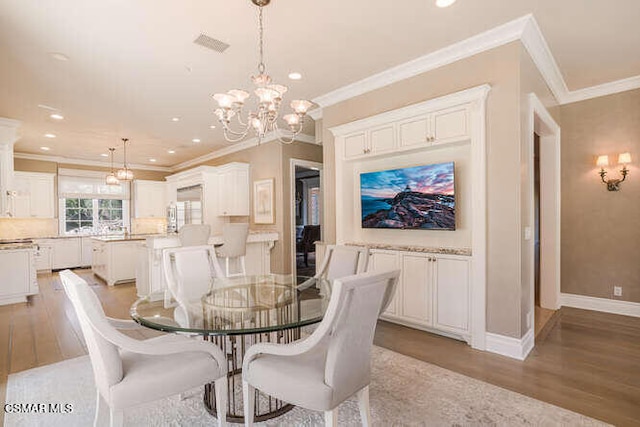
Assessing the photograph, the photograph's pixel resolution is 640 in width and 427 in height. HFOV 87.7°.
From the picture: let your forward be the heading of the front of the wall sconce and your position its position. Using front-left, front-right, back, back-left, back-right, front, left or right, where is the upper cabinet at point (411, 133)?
front-right

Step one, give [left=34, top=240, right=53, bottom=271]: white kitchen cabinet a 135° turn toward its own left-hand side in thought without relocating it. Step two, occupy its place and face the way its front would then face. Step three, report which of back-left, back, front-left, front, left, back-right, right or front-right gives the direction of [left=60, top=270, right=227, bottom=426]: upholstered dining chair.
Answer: back-right

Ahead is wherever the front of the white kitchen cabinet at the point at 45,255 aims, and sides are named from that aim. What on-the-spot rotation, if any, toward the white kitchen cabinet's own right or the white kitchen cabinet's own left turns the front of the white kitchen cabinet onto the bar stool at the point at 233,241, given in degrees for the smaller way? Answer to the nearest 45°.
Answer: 0° — it already faces it

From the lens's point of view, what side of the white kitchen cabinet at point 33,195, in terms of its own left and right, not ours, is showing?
front

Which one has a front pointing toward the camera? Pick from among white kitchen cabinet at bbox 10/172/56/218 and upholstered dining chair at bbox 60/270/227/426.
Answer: the white kitchen cabinet

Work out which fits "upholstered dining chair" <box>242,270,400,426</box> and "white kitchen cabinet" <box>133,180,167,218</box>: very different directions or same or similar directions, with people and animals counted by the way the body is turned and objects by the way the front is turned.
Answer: very different directions

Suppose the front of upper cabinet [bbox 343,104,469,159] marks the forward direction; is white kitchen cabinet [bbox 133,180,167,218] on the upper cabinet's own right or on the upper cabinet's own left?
on the upper cabinet's own right

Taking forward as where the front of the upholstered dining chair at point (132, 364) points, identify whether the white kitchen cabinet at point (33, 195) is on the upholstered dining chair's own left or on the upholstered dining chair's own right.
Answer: on the upholstered dining chair's own left

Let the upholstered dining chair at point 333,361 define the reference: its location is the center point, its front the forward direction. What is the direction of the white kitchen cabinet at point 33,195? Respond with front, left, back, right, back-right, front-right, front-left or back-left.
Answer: front

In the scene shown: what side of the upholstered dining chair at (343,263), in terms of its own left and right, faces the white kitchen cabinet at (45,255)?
right

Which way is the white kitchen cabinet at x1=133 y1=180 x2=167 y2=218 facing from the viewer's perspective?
toward the camera

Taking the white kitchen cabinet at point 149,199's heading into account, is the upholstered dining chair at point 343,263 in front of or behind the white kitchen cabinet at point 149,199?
in front

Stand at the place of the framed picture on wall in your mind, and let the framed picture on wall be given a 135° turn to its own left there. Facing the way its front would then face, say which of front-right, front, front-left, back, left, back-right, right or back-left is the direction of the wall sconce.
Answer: front-right

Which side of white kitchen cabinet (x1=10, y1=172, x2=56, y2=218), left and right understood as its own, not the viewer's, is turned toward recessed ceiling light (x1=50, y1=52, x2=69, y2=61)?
front

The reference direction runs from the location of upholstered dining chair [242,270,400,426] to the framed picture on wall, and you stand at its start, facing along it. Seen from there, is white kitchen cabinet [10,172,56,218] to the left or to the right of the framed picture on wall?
left

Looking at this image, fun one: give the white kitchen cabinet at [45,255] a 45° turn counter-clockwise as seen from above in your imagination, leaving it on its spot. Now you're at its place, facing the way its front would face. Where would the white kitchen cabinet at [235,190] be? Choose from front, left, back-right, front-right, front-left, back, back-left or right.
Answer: front

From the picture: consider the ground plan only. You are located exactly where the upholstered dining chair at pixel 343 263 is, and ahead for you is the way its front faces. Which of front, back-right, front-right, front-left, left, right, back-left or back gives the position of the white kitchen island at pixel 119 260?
right

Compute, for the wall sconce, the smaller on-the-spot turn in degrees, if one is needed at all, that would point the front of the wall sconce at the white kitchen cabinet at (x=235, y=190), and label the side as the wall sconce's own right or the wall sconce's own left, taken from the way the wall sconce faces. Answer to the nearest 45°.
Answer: approximately 90° to the wall sconce's own right
